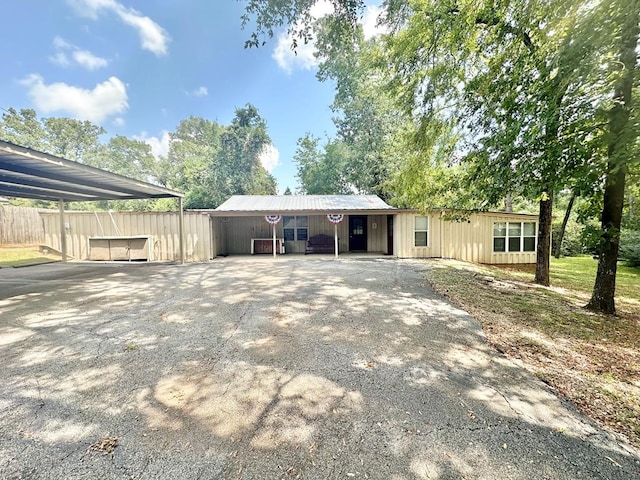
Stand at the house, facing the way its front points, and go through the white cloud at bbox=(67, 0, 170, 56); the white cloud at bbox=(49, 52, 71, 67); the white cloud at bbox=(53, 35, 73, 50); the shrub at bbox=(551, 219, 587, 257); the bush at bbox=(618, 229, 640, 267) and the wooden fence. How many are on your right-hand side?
4

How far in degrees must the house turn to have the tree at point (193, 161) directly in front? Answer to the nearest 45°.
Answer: approximately 135° to its right

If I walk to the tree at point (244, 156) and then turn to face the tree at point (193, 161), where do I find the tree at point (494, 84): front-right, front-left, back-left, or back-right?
back-left

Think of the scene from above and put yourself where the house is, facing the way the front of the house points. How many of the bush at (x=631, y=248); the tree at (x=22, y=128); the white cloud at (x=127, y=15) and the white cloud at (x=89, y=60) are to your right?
3

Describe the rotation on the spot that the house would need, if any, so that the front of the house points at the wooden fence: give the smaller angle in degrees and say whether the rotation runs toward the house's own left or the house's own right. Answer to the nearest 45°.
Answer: approximately 90° to the house's own right

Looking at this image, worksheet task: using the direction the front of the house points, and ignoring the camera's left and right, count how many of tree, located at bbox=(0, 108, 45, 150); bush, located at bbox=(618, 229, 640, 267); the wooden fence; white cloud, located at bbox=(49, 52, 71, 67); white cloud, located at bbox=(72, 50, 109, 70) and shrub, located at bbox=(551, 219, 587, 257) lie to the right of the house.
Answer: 4

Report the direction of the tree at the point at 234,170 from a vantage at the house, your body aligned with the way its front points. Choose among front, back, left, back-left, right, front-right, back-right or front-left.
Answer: back-right

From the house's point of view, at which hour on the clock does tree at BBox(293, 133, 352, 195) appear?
The tree is roughly at 5 o'clock from the house.

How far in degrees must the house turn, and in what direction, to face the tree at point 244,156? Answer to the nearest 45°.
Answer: approximately 135° to its right

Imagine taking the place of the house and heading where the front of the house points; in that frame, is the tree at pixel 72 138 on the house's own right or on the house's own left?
on the house's own right

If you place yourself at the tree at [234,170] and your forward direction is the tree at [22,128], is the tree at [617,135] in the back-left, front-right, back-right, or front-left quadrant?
back-left

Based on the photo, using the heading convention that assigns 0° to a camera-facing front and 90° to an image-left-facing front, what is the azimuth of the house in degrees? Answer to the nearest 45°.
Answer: approximately 0°

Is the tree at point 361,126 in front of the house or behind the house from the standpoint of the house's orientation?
behind
